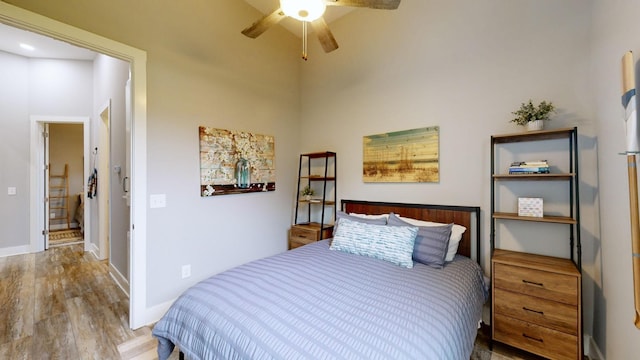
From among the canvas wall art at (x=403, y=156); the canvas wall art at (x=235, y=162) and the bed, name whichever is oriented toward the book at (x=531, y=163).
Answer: the canvas wall art at (x=235, y=162)

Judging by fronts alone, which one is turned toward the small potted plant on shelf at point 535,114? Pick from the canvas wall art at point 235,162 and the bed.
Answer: the canvas wall art

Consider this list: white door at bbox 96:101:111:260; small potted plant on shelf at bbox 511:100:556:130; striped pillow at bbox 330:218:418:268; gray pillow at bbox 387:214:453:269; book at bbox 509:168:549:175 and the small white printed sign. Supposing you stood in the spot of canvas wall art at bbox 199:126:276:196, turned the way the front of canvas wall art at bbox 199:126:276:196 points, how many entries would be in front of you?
5

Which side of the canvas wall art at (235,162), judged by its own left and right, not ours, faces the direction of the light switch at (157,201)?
right

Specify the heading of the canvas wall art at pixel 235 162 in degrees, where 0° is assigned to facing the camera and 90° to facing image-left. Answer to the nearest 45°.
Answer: approximately 315°

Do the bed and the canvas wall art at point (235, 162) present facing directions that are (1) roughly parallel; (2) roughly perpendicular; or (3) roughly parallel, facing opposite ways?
roughly perpendicular

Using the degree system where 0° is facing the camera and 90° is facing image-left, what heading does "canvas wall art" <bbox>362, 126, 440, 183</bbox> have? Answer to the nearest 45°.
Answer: approximately 45°

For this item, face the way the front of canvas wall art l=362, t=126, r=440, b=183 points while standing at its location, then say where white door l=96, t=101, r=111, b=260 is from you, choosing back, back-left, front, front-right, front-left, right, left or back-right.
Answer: front-right

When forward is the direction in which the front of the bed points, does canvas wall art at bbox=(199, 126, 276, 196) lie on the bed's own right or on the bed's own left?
on the bed's own right

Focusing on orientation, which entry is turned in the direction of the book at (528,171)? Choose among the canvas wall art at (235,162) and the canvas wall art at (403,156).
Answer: the canvas wall art at (235,162)

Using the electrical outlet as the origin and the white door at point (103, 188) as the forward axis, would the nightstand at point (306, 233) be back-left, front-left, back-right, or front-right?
back-right

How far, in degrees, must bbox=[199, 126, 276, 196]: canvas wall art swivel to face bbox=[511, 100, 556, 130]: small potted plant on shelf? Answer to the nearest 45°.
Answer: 0° — it already faces it

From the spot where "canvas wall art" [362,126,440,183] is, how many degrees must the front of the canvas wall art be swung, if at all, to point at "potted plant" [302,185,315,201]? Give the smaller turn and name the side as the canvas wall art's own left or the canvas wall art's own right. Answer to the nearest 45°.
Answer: approximately 45° to the canvas wall art's own right

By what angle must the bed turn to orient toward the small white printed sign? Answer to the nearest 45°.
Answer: approximately 135° to its left

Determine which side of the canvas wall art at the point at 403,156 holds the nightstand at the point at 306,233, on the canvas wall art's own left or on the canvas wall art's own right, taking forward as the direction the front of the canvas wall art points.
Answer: on the canvas wall art's own right
